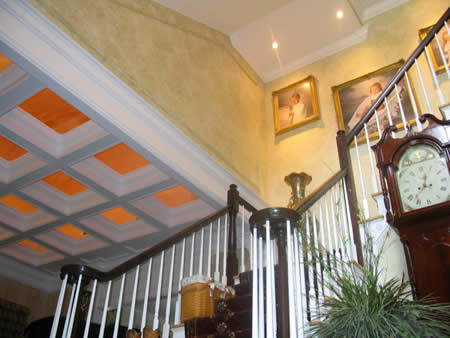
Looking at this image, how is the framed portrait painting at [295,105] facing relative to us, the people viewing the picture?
facing the viewer and to the left of the viewer

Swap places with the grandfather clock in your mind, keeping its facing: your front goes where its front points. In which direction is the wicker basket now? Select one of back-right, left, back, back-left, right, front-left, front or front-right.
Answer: right

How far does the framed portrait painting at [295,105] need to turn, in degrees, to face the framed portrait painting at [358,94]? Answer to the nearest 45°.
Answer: approximately 90° to its left

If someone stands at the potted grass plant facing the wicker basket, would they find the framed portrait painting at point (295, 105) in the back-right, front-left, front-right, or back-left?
front-right

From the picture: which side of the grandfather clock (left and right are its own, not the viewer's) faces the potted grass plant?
front

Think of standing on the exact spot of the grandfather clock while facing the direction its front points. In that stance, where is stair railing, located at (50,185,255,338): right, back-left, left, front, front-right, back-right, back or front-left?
right

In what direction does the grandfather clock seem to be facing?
toward the camera

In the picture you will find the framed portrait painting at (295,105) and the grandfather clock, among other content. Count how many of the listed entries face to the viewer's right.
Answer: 0
